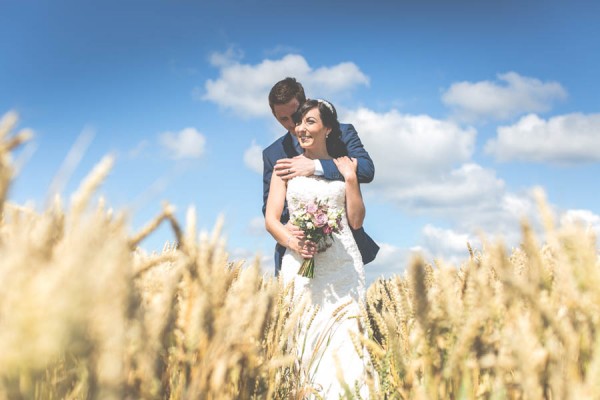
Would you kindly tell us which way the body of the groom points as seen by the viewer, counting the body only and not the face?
toward the camera
